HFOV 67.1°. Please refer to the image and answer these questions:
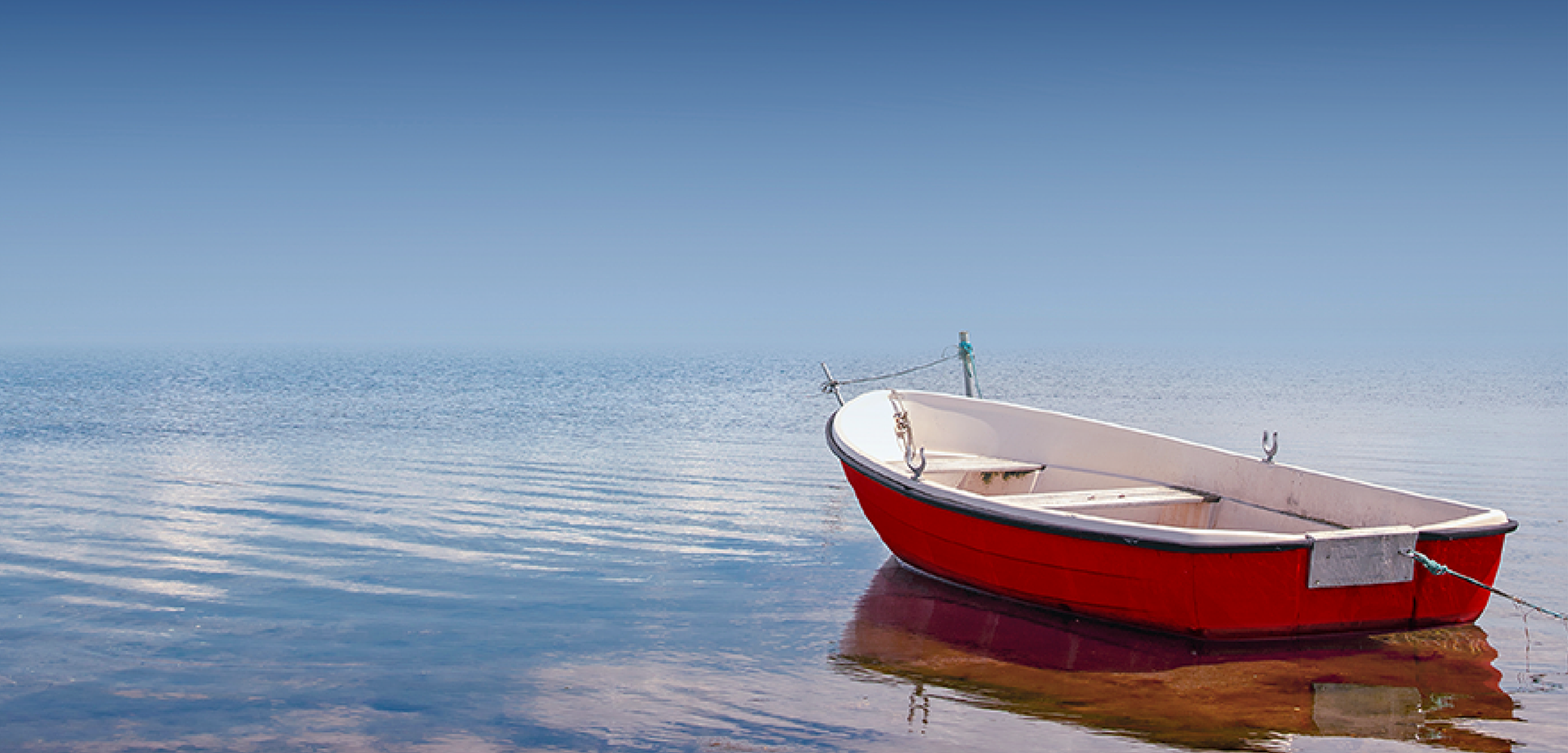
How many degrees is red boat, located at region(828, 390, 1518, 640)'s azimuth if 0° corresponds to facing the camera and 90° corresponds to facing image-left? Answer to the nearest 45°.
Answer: approximately 135°

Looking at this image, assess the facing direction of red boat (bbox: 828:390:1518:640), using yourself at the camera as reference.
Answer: facing away from the viewer and to the left of the viewer
